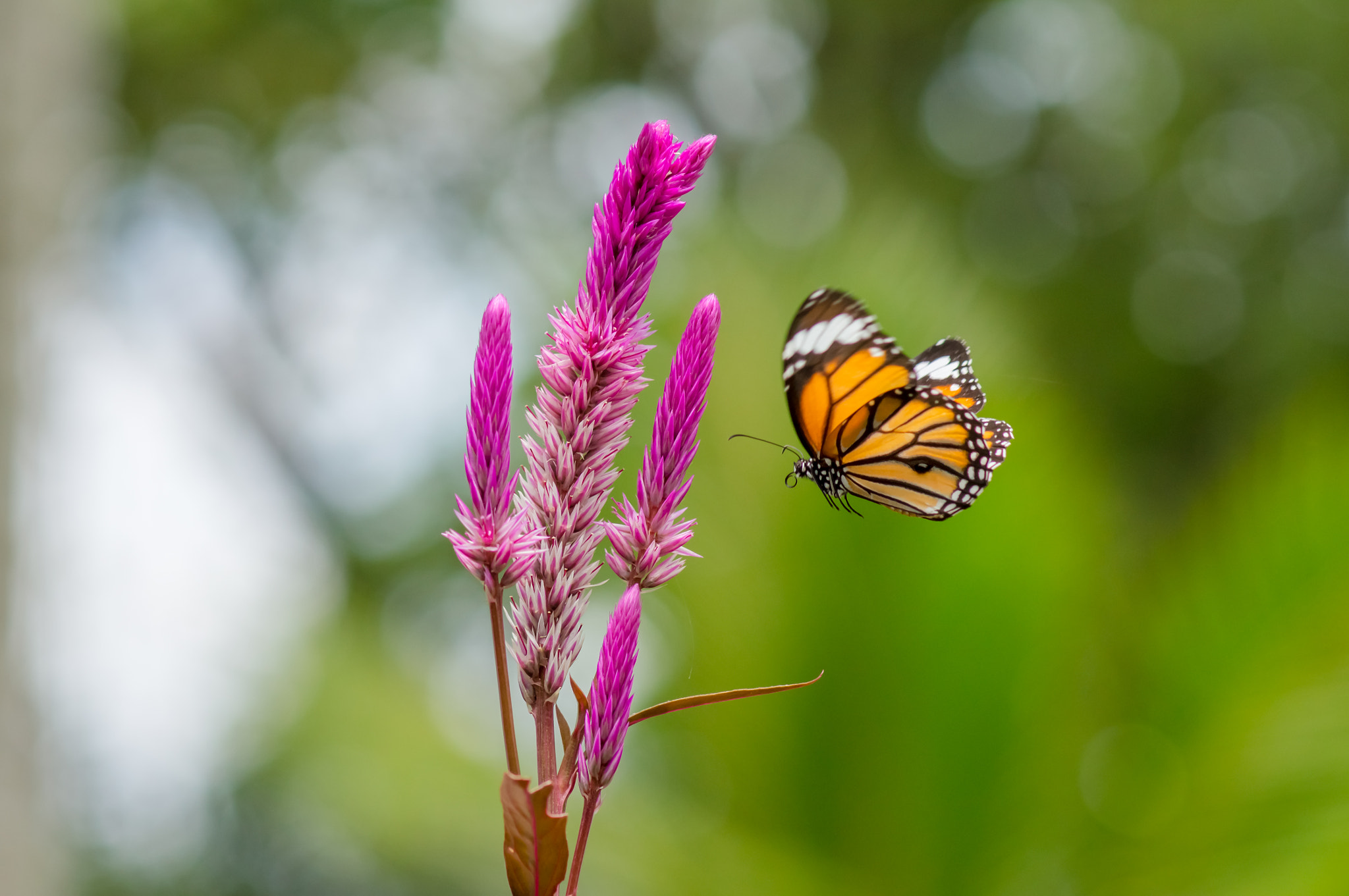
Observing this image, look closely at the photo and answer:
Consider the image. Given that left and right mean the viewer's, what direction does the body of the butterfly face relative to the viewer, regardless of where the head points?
facing to the left of the viewer
